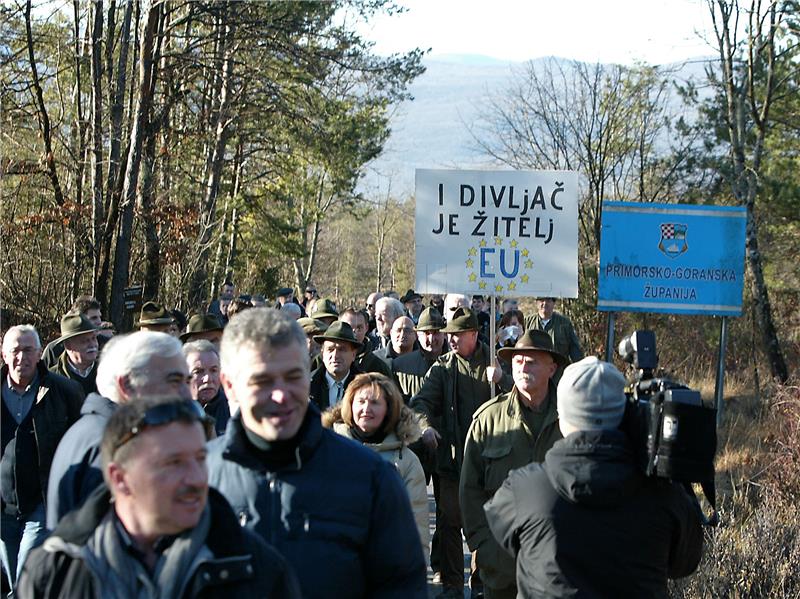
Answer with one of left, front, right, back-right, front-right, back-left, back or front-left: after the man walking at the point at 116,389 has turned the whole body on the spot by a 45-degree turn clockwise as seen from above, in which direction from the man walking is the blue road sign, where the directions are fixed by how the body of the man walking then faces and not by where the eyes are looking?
left

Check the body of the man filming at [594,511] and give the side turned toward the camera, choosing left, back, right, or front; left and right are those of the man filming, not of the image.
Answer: back

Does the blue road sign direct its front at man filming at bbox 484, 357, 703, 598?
yes

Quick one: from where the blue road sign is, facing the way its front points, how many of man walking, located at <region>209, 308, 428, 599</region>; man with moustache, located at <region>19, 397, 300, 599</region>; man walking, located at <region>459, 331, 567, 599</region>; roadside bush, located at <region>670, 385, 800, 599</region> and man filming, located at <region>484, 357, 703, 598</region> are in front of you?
5

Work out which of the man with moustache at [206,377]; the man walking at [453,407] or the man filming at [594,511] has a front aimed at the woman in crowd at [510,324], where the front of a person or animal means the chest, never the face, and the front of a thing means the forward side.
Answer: the man filming at [594,511]

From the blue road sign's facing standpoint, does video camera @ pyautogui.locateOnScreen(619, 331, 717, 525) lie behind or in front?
in front

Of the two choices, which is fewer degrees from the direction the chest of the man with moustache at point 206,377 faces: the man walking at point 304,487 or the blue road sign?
the man walking

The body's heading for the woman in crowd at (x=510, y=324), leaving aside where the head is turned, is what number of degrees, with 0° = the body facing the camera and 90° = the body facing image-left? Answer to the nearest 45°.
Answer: approximately 0°

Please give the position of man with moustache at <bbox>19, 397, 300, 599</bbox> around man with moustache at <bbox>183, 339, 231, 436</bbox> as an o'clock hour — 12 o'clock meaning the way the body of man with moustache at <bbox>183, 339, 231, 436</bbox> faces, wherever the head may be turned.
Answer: man with moustache at <bbox>19, 397, 300, 599</bbox> is roughly at 12 o'clock from man with moustache at <bbox>183, 339, 231, 436</bbox>.
